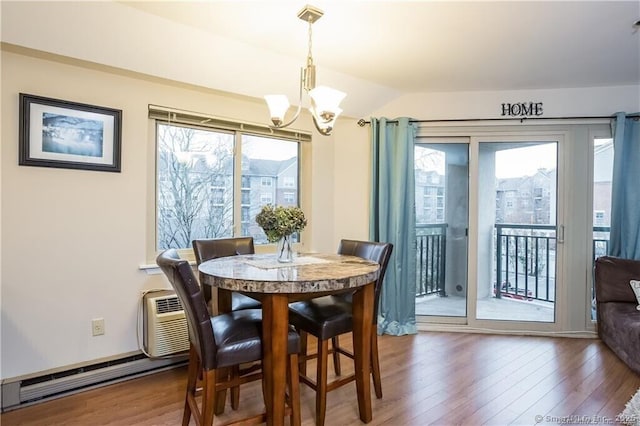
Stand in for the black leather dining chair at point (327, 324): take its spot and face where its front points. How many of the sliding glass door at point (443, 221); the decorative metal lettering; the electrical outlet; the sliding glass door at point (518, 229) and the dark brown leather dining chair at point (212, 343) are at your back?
3

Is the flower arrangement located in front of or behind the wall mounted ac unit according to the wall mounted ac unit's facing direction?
in front

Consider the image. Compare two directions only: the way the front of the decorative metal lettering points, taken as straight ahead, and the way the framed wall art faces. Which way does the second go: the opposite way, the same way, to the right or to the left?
to the left

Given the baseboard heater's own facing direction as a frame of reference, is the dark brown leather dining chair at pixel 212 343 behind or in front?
in front

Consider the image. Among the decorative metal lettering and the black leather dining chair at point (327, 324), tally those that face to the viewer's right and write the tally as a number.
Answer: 0

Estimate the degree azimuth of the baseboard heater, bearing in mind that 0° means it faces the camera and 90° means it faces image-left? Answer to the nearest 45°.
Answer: approximately 315°

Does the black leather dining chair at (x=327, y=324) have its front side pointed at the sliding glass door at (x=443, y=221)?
no

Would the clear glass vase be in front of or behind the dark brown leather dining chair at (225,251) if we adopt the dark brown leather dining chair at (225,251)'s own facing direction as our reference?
in front

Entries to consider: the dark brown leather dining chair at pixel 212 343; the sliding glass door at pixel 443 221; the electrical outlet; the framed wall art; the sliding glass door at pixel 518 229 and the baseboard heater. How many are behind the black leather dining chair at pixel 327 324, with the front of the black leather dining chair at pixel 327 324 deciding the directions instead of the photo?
2

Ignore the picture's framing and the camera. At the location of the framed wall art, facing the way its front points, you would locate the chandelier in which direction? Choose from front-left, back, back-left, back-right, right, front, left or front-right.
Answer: front

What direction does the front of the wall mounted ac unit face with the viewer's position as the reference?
facing the viewer and to the right of the viewer

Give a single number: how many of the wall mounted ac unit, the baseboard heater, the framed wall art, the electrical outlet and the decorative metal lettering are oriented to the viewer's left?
0

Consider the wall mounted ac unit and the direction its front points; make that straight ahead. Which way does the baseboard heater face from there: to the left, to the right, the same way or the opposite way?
the same way

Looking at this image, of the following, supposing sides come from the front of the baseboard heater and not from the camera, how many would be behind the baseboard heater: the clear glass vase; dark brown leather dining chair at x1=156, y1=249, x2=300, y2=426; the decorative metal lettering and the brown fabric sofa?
0

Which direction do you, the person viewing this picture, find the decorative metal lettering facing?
facing the viewer
